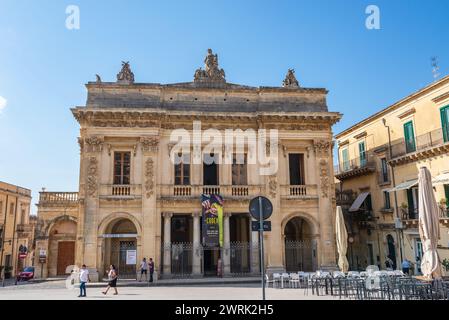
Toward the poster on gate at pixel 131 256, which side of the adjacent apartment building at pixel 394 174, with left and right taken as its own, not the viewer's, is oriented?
front

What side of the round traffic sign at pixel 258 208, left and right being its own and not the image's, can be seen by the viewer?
back

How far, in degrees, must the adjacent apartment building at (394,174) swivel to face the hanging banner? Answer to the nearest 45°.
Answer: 0° — it already faces it

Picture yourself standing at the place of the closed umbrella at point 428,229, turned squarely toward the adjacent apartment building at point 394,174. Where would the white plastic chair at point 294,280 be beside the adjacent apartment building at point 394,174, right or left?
left

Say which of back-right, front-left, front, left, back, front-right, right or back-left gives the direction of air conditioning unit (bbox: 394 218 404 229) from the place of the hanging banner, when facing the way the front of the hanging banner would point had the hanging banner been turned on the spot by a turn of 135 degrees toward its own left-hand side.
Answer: front-right

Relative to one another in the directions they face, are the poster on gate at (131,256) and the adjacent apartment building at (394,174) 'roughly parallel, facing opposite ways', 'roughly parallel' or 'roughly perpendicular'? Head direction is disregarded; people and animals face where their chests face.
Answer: roughly perpendicular

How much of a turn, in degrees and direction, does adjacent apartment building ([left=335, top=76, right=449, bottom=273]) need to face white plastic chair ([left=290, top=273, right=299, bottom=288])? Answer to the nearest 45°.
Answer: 0° — it already faces it

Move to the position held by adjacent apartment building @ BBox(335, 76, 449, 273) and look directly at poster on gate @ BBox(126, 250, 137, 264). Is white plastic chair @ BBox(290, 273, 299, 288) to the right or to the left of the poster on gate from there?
left

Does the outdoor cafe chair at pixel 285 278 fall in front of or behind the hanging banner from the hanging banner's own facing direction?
in front

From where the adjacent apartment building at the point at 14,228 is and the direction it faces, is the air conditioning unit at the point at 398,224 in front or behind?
in front

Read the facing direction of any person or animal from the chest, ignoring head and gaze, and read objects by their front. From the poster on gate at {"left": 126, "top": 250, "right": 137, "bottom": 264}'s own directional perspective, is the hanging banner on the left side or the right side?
on its left

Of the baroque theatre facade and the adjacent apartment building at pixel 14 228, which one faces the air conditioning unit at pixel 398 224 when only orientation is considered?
the adjacent apartment building

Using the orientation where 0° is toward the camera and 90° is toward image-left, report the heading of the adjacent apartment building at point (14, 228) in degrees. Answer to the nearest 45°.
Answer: approximately 315°

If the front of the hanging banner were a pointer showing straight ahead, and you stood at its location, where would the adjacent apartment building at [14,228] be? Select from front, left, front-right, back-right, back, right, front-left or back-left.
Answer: back-right
